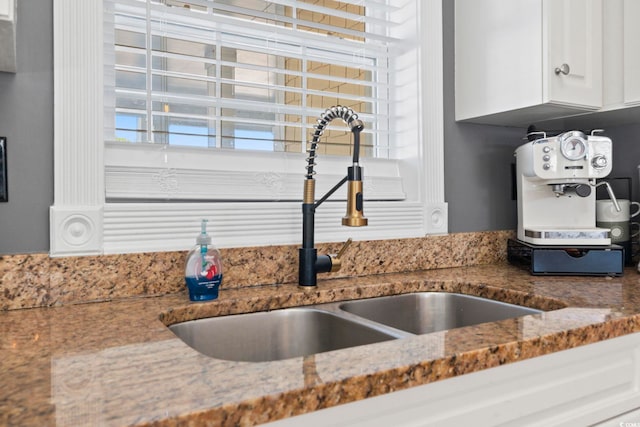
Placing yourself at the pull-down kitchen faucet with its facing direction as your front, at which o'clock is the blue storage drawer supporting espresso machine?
The blue storage drawer supporting espresso machine is roughly at 10 o'clock from the pull-down kitchen faucet.

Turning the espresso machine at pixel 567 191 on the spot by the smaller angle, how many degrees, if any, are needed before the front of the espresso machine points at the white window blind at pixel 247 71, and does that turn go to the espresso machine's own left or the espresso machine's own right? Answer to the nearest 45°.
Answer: approximately 45° to the espresso machine's own right

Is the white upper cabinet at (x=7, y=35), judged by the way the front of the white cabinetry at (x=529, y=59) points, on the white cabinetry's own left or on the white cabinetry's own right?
on the white cabinetry's own right

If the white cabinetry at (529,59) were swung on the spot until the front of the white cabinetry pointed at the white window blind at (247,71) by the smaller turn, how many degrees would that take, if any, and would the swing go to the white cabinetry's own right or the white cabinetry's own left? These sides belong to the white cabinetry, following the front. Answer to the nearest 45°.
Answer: approximately 90° to the white cabinetry's own right

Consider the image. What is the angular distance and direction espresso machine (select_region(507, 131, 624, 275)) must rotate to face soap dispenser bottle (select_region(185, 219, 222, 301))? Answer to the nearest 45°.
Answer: approximately 45° to its right

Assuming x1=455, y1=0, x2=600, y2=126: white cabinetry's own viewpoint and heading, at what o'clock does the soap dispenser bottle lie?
The soap dispenser bottle is roughly at 3 o'clock from the white cabinetry.

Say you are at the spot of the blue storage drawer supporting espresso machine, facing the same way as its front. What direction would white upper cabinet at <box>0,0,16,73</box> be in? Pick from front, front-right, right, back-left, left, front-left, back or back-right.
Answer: front-right

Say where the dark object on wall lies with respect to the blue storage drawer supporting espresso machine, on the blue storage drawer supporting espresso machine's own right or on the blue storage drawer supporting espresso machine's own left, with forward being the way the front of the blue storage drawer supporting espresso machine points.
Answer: on the blue storage drawer supporting espresso machine's own right

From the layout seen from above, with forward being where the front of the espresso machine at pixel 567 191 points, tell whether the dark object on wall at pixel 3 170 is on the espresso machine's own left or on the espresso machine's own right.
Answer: on the espresso machine's own right

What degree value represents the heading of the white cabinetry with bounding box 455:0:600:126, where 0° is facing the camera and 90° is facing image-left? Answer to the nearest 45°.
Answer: approximately 315°
